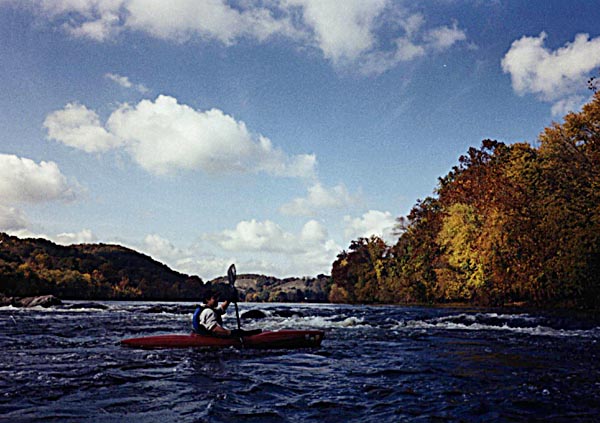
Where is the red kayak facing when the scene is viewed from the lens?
facing to the right of the viewer

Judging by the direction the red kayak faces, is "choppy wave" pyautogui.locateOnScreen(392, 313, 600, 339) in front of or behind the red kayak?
in front

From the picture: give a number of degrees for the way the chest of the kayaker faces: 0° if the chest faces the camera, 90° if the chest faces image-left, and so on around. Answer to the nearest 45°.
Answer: approximately 270°

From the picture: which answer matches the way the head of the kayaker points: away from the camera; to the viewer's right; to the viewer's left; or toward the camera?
to the viewer's right
